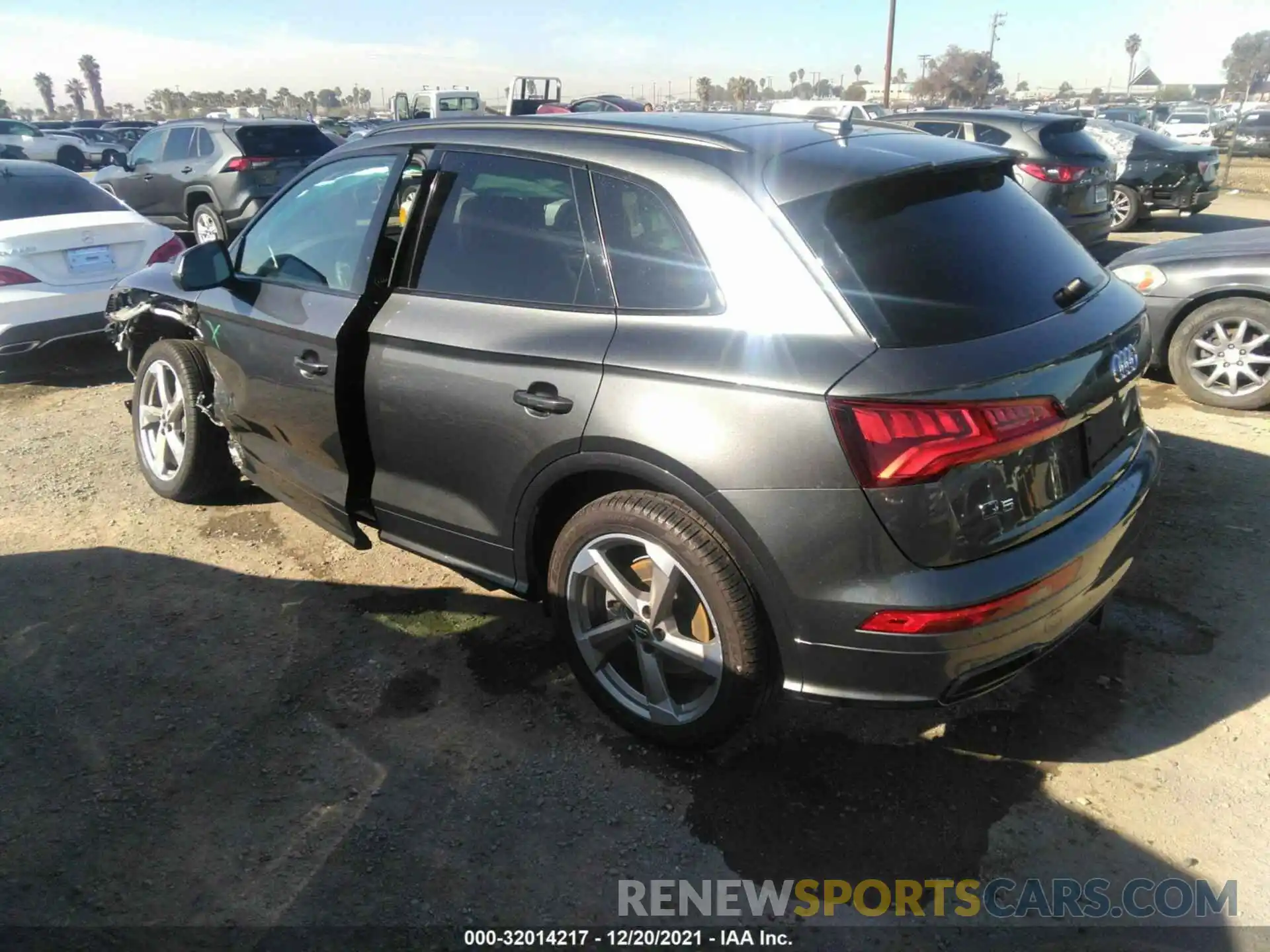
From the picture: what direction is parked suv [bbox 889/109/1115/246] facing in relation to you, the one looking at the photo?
facing away from the viewer and to the left of the viewer

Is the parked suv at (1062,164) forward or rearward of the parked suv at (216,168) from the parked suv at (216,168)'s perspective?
rearward

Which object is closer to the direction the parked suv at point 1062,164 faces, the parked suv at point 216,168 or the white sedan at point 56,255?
the parked suv

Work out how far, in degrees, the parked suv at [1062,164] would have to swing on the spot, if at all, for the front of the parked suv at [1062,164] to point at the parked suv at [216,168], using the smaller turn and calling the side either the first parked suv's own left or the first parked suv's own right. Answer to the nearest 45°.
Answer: approximately 45° to the first parked suv's own left

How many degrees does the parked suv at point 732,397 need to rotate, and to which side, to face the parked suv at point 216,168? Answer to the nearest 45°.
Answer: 0° — it already faces it

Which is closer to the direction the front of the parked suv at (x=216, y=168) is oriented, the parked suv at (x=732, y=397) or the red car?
the red car

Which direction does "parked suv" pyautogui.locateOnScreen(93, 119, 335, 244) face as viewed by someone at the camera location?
facing away from the viewer and to the left of the viewer

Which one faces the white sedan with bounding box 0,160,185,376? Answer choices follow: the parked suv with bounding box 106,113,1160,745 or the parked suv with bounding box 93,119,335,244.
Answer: the parked suv with bounding box 106,113,1160,745

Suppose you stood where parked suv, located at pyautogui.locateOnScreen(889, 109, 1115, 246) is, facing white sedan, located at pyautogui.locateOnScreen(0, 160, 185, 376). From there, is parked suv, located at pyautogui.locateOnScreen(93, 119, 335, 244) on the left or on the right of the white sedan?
right
